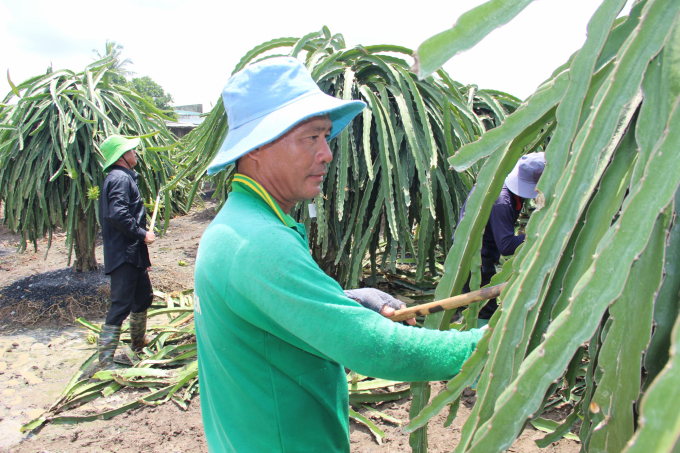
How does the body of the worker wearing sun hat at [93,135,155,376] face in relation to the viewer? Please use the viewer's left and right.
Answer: facing to the right of the viewer

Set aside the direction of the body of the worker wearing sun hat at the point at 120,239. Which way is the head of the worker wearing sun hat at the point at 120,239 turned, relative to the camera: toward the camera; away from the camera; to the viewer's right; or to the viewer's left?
to the viewer's right

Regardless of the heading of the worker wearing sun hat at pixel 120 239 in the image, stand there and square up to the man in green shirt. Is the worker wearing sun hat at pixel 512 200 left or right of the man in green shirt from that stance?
left

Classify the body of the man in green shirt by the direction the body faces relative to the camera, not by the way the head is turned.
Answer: to the viewer's right

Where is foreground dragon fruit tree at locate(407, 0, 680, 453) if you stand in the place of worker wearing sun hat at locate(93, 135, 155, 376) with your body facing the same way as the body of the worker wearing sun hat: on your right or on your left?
on your right

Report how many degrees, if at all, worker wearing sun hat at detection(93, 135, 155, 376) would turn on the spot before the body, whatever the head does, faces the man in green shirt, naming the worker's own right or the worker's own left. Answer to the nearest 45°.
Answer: approximately 90° to the worker's own right

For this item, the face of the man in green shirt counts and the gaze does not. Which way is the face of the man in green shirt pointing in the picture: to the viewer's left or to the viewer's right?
to the viewer's right

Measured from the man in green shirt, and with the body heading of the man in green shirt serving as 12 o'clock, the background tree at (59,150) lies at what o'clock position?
The background tree is roughly at 8 o'clock from the man in green shirt.

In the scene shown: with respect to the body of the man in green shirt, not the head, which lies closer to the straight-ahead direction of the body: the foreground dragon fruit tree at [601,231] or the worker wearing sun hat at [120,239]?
the foreground dragon fruit tree
